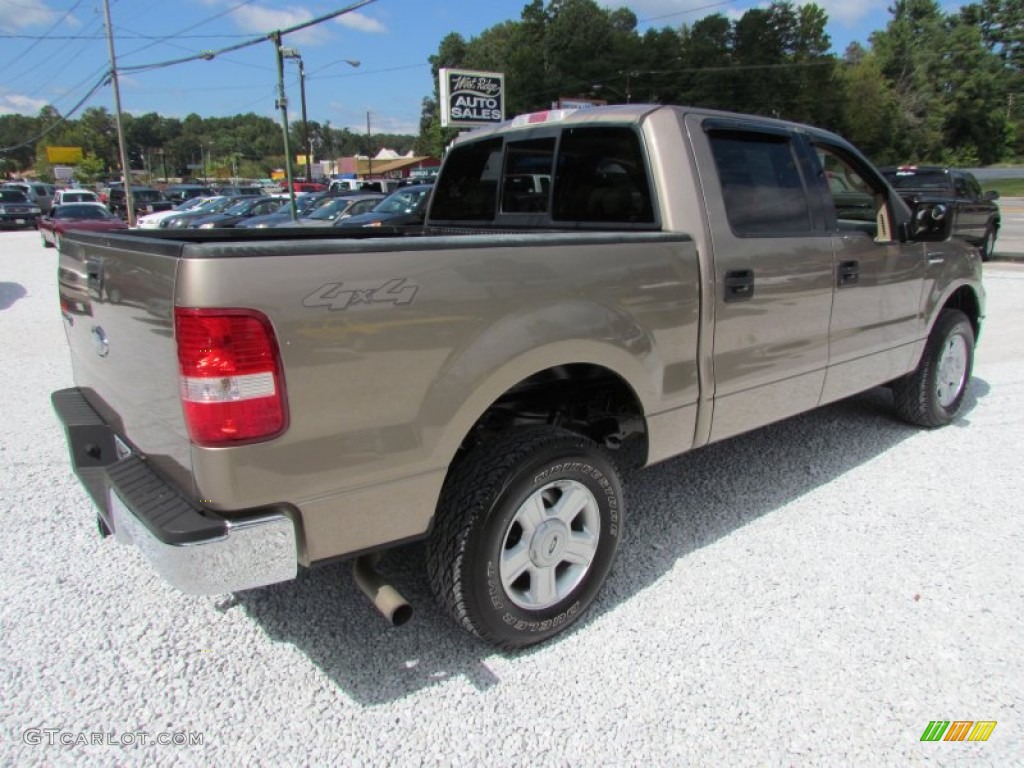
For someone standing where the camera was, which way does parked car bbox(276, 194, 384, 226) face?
facing the viewer and to the left of the viewer

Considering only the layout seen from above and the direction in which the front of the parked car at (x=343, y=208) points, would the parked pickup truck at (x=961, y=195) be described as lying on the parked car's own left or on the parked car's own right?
on the parked car's own left

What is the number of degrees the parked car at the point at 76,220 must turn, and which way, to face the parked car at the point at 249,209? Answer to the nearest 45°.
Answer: approximately 135° to its left

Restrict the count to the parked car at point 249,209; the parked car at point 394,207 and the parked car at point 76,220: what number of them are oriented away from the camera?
0

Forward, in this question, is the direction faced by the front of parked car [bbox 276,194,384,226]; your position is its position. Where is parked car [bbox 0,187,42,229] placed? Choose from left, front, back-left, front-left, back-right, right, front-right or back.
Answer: right

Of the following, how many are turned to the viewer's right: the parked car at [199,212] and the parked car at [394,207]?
0

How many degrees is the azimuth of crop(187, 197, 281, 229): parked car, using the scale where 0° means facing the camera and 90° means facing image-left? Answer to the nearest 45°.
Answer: approximately 45°

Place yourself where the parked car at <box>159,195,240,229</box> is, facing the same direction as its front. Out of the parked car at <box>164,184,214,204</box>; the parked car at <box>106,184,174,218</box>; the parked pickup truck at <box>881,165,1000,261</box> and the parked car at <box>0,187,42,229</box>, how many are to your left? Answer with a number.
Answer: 1

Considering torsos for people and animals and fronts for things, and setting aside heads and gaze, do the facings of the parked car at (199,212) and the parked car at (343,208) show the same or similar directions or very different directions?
same or similar directions

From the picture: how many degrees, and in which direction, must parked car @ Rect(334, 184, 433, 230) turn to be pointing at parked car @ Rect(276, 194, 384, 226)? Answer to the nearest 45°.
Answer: approximately 90° to its right

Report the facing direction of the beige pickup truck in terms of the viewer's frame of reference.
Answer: facing away from the viewer and to the right of the viewer

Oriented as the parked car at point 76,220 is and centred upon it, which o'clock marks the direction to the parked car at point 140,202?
the parked car at point 140,202 is roughly at 5 o'clock from the parked car at point 76,220.

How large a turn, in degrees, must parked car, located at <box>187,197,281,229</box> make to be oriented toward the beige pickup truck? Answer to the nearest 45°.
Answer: approximately 45° to its left

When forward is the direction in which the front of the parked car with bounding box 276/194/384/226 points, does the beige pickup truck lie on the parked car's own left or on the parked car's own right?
on the parked car's own left
